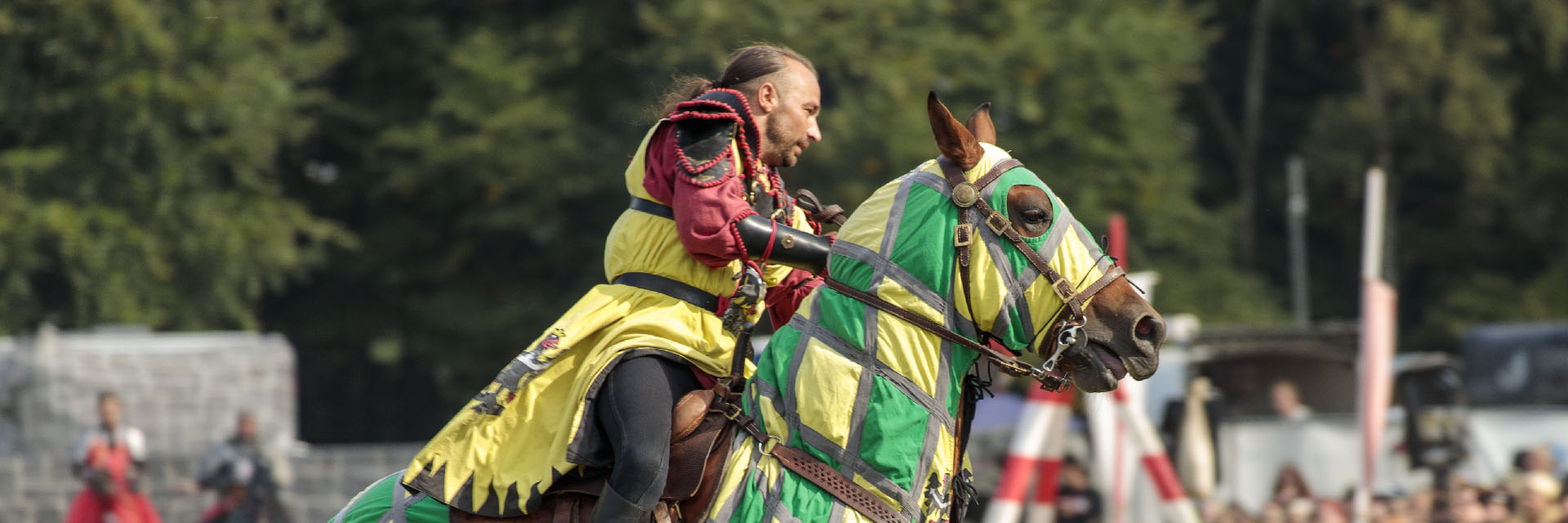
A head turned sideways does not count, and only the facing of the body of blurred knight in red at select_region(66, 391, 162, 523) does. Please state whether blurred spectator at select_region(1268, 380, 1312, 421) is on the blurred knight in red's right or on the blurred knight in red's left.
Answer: on the blurred knight in red's left

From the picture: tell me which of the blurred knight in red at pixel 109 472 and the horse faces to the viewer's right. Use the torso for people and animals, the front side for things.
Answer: the horse

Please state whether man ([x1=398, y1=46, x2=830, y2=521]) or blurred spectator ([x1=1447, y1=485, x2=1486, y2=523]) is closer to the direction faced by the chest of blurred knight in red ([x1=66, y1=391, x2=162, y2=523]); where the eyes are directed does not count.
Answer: the man

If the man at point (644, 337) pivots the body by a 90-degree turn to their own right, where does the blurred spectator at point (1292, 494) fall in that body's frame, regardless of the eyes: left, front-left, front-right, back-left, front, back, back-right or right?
back-left

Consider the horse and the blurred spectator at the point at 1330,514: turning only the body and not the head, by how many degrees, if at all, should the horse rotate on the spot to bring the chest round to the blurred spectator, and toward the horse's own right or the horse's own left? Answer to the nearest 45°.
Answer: approximately 45° to the horse's own left

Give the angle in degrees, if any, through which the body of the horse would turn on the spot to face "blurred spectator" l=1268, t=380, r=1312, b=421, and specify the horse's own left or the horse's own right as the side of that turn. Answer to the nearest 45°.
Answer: approximately 45° to the horse's own left

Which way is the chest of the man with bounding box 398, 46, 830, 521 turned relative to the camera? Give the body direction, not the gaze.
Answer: to the viewer's right

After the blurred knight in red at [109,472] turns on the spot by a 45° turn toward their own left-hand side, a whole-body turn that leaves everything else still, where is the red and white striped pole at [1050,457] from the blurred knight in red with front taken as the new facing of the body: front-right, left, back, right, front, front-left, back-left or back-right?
front

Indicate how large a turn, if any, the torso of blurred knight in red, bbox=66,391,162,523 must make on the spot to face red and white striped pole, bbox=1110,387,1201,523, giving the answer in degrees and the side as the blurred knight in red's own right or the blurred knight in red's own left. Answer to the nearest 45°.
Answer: approximately 45° to the blurred knight in red's own left

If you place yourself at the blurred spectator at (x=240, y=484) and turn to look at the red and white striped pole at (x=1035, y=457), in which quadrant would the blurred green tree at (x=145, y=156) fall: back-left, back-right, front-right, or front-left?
back-left

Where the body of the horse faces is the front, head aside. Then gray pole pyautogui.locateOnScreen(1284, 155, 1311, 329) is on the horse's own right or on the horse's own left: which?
on the horse's own left

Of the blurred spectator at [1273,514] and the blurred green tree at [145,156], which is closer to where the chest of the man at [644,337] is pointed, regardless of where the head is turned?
the blurred spectator

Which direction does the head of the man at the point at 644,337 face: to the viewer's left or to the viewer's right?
to the viewer's right

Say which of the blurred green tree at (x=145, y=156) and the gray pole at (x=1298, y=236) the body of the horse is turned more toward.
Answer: the gray pole

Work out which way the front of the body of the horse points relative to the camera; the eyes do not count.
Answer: to the viewer's right
